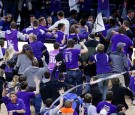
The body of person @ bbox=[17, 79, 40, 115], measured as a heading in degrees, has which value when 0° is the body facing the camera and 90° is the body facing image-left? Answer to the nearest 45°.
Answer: approximately 180°
